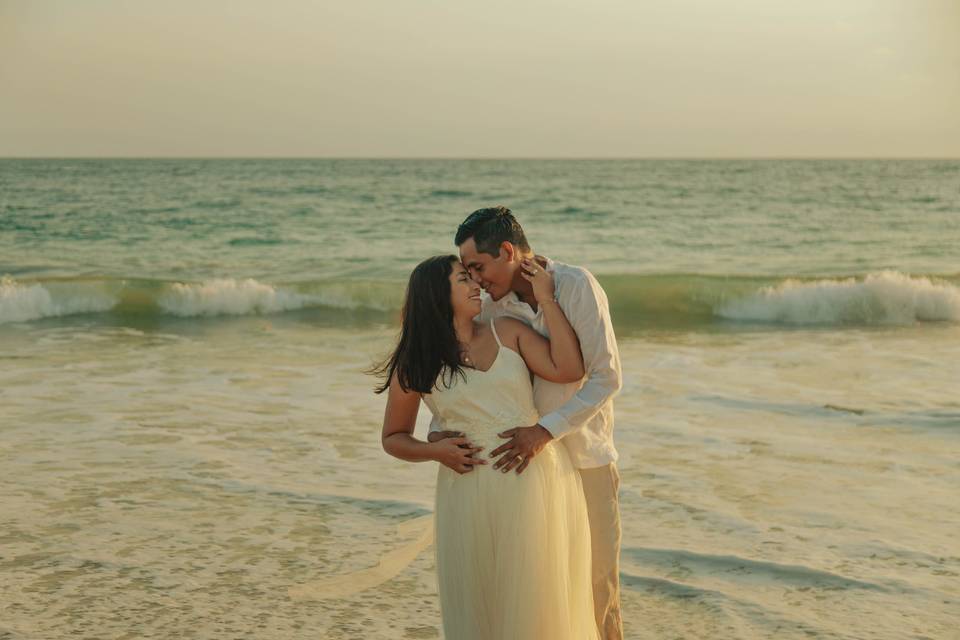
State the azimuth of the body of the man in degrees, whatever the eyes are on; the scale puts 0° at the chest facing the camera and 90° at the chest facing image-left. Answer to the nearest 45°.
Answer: approximately 45°
